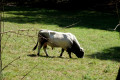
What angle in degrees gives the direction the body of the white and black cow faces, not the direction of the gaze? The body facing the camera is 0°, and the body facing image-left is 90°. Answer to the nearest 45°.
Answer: approximately 270°
